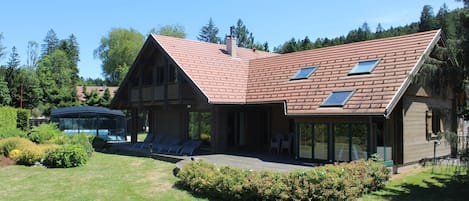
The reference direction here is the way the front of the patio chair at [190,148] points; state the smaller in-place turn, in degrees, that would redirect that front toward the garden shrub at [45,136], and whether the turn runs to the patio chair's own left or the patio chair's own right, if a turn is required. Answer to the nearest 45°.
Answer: approximately 45° to the patio chair's own right

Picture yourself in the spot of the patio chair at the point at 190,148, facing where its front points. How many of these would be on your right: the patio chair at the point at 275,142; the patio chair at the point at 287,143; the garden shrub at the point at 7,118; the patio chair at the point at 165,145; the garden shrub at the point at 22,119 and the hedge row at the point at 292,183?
3

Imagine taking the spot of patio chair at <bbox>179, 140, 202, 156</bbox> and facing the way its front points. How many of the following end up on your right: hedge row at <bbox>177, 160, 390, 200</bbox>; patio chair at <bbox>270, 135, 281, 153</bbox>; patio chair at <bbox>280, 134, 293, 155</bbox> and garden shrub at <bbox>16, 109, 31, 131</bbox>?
1

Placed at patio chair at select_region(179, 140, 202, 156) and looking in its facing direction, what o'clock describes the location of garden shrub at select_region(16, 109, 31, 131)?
The garden shrub is roughly at 3 o'clock from the patio chair.

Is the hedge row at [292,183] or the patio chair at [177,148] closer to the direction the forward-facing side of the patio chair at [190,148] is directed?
the hedge row

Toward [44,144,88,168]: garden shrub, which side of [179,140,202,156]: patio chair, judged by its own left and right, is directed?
front

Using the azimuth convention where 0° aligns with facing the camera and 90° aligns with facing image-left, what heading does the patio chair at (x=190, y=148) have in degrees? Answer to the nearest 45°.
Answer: approximately 45°

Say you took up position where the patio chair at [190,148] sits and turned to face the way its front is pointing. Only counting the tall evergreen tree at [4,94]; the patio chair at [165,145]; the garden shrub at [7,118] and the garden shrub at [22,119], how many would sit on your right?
4

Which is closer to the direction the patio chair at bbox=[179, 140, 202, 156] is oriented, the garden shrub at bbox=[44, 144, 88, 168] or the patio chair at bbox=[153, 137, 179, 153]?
the garden shrub

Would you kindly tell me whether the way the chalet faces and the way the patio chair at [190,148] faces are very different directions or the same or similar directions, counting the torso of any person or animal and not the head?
same or similar directions

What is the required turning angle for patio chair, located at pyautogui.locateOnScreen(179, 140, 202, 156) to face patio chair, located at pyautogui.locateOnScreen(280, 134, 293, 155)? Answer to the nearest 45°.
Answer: approximately 135° to its left

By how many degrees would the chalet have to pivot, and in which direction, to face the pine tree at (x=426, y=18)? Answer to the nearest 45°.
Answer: approximately 180°

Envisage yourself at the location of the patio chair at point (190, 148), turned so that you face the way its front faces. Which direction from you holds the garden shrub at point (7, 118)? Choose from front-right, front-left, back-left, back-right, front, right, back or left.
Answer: right

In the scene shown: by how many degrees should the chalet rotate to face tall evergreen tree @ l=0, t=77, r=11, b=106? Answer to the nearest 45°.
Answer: approximately 90° to its right

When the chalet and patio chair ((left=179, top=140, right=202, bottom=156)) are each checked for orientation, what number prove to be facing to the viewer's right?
0
